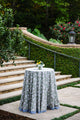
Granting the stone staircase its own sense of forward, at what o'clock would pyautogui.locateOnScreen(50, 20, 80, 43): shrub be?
The shrub is roughly at 8 o'clock from the stone staircase.

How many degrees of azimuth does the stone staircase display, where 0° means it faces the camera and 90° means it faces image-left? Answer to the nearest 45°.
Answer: approximately 315°

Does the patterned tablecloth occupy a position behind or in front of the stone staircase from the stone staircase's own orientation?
in front

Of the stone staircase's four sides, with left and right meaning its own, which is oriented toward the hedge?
left

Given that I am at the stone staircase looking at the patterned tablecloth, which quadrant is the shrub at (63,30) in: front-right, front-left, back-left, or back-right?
back-left
